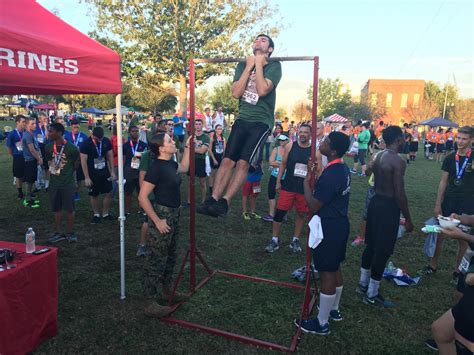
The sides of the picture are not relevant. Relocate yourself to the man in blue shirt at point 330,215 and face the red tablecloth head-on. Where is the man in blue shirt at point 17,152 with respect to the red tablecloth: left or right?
right

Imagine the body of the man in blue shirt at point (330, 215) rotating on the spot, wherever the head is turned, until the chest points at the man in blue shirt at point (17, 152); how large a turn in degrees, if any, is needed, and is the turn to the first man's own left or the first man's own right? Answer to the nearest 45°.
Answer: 0° — they already face them

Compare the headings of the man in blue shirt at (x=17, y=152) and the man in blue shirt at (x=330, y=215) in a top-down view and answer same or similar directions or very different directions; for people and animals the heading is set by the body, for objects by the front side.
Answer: very different directions

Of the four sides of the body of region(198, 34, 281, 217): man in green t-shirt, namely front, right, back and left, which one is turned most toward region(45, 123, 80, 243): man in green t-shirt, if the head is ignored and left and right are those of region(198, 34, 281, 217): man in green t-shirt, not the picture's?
right

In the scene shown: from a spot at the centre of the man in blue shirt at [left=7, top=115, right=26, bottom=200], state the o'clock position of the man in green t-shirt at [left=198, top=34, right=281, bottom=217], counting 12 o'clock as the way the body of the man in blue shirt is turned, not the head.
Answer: The man in green t-shirt is roughly at 1 o'clock from the man in blue shirt.

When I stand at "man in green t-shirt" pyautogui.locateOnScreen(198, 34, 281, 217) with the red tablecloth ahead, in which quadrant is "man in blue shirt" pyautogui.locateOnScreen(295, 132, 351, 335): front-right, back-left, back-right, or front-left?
back-left

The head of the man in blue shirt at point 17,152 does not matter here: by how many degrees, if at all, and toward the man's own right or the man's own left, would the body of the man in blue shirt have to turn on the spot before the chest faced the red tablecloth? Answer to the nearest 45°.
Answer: approximately 45° to the man's own right

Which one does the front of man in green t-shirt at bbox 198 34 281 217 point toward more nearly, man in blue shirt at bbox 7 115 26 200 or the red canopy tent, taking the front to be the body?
the red canopy tent

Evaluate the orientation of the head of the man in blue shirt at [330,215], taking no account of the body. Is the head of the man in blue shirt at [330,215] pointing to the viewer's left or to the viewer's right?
to the viewer's left

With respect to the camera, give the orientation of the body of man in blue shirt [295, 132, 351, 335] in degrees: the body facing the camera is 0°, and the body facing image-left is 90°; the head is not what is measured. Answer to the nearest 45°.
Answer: approximately 90°

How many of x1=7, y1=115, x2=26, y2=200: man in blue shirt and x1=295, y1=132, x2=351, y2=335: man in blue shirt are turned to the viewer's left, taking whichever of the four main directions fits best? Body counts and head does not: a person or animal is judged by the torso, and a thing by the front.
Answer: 1

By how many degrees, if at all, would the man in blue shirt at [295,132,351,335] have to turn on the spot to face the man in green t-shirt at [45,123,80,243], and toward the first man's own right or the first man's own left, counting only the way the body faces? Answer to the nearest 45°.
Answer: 0° — they already face them
